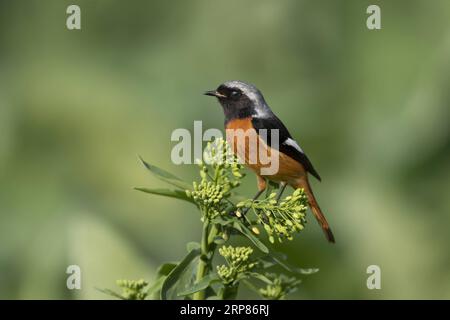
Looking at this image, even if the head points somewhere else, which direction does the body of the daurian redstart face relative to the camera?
to the viewer's left
